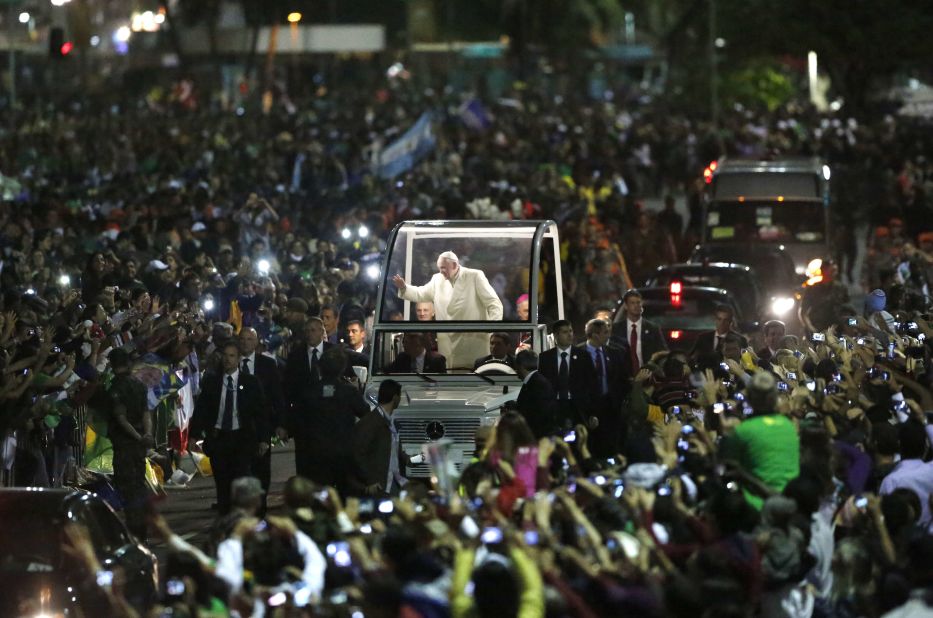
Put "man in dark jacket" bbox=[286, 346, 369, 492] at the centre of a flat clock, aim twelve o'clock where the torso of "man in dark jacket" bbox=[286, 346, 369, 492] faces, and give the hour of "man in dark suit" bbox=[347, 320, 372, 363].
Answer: "man in dark suit" bbox=[347, 320, 372, 363] is roughly at 12 o'clock from "man in dark jacket" bbox=[286, 346, 369, 492].

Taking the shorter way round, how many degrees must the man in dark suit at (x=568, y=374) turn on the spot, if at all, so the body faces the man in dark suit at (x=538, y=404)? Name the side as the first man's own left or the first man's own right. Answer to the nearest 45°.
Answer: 0° — they already face them

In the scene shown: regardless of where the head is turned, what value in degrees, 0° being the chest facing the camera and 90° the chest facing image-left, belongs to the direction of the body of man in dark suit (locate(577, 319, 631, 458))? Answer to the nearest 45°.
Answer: approximately 45°

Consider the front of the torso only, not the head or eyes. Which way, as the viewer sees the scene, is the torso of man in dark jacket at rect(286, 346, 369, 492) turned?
away from the camera

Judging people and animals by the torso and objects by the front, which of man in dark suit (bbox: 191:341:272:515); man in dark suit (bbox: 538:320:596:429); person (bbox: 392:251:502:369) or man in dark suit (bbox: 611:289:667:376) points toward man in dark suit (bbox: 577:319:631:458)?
man in dark suit (bbox: 611:289:667:376)

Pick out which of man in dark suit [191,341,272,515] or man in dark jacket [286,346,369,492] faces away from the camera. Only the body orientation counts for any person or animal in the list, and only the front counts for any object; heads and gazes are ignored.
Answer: man in dark jacket [286,346,369,492]

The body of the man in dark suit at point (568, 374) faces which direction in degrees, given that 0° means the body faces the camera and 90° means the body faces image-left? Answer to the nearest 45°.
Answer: approximately 0°

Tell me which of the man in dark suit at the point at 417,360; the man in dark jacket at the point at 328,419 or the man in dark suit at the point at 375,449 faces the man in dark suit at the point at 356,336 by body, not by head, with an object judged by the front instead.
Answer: the man in dark jacket at the point at 328,419

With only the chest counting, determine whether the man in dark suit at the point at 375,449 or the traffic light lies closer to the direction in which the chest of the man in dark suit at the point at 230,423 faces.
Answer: the man in dark suit
